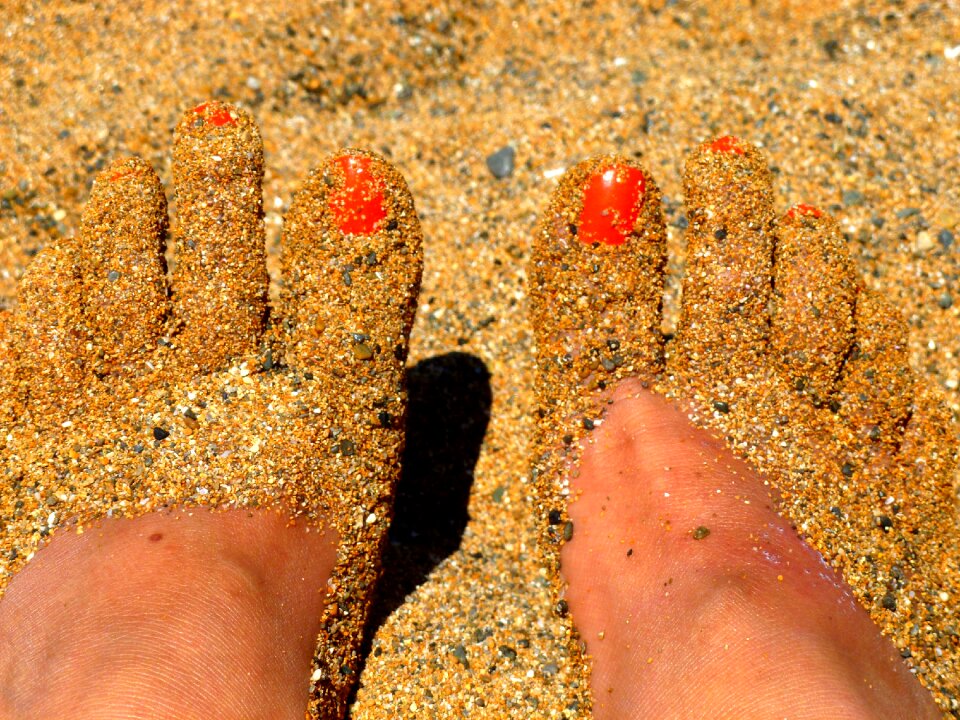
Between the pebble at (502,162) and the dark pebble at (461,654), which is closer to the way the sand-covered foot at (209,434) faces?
the pebble

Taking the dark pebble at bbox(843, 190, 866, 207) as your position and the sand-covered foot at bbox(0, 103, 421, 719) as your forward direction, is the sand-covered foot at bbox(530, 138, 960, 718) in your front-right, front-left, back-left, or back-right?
front-left

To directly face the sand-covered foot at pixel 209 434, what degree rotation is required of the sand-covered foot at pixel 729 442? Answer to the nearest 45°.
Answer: approximately 135° to its left

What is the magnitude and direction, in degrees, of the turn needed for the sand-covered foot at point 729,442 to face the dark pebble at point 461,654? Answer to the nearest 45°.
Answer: approximately 135° to its left

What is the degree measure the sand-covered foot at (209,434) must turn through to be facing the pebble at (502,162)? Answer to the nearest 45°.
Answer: approximately 45° to its right

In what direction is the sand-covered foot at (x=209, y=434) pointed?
away from the camera

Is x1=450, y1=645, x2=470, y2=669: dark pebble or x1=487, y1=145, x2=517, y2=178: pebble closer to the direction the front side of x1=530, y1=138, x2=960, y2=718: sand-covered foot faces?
the pebble

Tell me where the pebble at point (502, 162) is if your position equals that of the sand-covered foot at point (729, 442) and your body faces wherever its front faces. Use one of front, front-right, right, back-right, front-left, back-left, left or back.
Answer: front-left

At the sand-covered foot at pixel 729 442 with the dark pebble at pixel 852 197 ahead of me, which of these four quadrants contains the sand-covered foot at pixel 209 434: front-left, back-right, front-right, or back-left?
back-left

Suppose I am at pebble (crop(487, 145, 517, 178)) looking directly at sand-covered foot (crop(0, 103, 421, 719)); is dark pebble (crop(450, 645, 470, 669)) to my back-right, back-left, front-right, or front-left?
front-left

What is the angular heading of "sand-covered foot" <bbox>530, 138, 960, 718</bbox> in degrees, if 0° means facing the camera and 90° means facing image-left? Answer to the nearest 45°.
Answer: approximately 180°

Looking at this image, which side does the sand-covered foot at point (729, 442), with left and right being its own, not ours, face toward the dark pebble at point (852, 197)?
front

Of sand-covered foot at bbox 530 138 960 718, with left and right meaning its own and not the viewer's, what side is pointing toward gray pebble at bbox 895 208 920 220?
front

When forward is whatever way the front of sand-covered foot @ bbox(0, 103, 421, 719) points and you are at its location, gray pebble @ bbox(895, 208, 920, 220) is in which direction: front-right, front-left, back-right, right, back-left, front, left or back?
right

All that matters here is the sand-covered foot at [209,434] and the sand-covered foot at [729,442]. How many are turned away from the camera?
2
